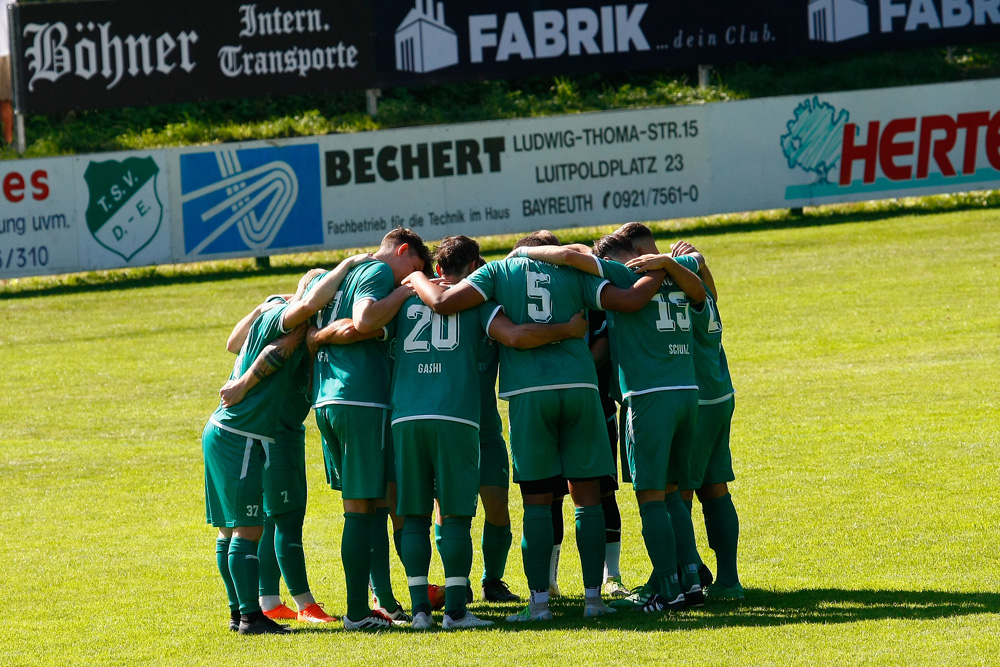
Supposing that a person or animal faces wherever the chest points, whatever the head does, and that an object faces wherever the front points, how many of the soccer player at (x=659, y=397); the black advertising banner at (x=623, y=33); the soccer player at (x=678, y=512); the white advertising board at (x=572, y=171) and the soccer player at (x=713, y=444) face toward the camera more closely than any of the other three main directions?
2

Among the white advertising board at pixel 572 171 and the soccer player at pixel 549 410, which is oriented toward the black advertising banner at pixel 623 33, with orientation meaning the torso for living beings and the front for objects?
the soccer player

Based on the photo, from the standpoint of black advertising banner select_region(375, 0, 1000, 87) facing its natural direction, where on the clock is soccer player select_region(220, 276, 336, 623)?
The soccer player is roughly at 12 o'clock from the black advertising banner.

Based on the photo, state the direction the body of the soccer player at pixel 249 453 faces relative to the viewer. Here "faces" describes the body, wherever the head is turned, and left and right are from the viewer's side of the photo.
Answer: facing to the right of the viewer

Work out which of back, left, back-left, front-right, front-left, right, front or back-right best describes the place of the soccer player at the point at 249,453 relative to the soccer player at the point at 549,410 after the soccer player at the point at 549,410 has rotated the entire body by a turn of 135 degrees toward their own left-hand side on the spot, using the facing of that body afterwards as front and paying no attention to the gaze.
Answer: front-right

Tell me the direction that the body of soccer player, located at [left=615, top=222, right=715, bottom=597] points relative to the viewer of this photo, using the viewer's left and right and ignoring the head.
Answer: facing to the left of the viewer

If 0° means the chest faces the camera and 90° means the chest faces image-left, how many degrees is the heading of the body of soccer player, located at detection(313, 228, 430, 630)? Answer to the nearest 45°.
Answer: approximately 225°

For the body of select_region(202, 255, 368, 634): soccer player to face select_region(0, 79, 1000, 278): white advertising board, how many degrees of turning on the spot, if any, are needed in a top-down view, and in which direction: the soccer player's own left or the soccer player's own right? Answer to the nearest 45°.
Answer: approximately 90° to the soccer player's own left
